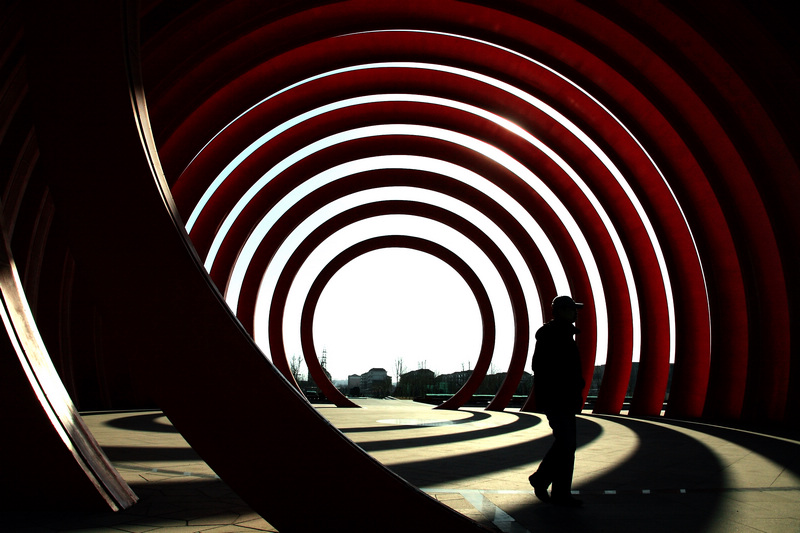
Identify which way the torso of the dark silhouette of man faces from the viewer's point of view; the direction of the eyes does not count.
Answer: to the viewer's right

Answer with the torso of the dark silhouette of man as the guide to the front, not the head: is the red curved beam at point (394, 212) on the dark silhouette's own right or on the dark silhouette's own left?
on the dark silhouette's own left

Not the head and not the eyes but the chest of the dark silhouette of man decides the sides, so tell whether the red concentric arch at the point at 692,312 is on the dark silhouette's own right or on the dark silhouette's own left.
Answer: on the dark silhouette's own left

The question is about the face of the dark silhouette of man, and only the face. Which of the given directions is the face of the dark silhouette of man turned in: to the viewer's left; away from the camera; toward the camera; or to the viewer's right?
to the viewer's right

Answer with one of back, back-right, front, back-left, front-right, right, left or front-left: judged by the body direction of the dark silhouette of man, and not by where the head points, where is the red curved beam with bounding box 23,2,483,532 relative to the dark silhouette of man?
back-right
